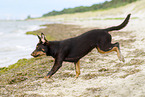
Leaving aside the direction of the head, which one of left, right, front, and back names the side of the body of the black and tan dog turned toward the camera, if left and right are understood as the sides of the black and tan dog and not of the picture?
left
